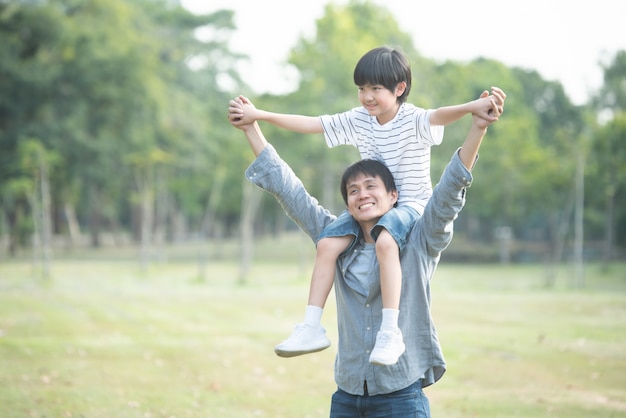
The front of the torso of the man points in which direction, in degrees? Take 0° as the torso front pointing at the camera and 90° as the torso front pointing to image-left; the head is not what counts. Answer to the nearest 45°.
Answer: approximately 45°

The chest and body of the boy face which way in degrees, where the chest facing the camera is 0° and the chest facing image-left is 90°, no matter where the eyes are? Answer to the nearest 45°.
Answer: approximately 45°
